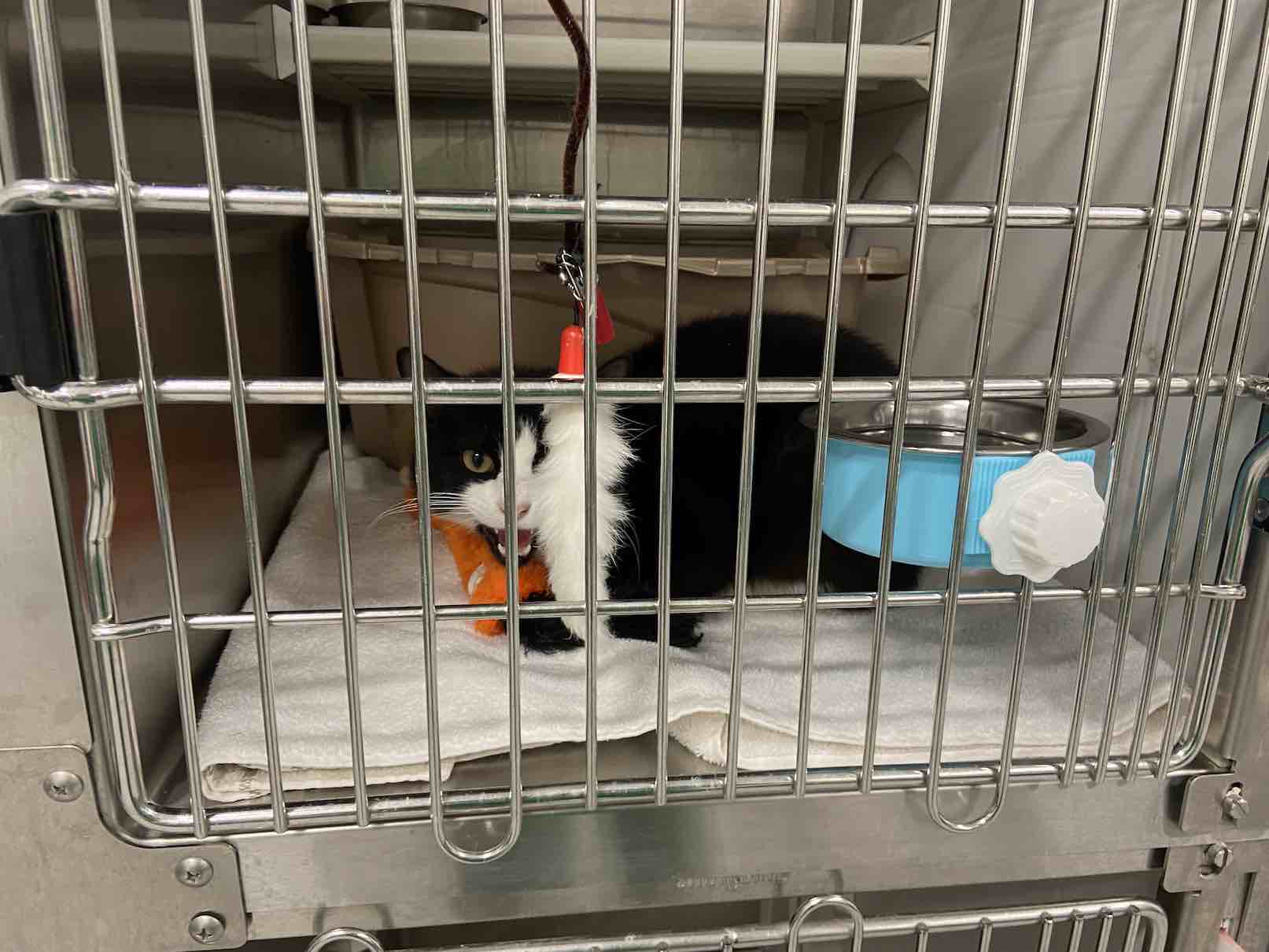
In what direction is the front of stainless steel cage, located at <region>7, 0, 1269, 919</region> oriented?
toward the camera

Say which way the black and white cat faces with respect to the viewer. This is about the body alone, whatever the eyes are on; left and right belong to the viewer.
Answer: facing the viewer and to the left of the viewer

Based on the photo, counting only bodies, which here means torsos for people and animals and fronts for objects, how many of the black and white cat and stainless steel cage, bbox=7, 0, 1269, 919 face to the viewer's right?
0
